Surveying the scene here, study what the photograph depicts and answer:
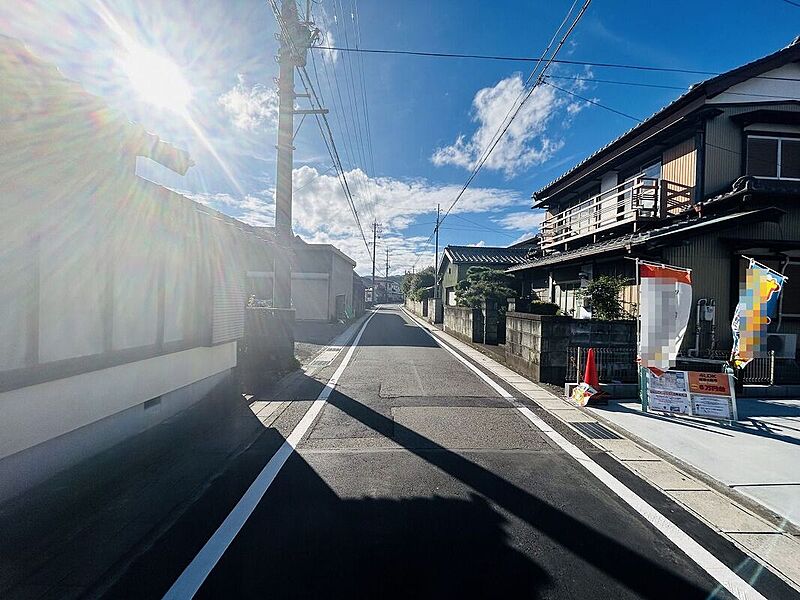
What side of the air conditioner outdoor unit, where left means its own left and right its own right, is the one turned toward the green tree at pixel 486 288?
right

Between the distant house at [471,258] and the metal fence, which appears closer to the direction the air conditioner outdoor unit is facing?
the metal fence

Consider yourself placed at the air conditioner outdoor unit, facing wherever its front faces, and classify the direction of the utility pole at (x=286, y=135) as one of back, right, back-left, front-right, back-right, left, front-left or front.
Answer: front-right

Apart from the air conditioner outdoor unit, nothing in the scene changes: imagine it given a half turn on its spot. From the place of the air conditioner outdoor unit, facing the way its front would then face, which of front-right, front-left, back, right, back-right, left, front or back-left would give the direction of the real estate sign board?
back

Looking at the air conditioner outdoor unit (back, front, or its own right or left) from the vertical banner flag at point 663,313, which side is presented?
front

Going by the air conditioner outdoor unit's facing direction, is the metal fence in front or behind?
in front

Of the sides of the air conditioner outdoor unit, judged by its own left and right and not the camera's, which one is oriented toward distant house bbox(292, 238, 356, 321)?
right

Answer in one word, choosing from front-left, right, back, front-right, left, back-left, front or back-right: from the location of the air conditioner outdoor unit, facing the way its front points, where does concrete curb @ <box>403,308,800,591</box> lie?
front

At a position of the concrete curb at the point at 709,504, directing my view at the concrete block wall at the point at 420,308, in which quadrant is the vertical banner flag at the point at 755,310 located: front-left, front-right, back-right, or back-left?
front-right

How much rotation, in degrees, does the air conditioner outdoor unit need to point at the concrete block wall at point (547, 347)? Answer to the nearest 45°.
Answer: approximately 45° to its right

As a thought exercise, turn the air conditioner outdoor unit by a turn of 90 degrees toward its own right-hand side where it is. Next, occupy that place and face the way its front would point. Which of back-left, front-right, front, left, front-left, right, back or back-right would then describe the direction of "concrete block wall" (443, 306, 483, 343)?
front

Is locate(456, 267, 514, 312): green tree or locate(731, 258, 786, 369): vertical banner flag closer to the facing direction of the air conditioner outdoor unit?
the vertical banner flag
